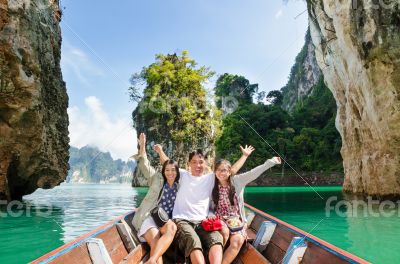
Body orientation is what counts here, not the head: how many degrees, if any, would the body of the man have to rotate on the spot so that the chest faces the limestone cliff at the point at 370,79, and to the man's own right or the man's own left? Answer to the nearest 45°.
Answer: approximately 135° to the man's own left

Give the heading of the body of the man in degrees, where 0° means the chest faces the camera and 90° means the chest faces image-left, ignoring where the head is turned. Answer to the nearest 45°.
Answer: approximately 0°

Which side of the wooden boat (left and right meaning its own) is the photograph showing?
back

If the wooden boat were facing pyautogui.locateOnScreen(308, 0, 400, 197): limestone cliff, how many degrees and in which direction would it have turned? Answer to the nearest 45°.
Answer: approximately 45° to its right

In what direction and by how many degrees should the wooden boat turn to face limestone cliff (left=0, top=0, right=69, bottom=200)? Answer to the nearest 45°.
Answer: approximately 45° to its left
